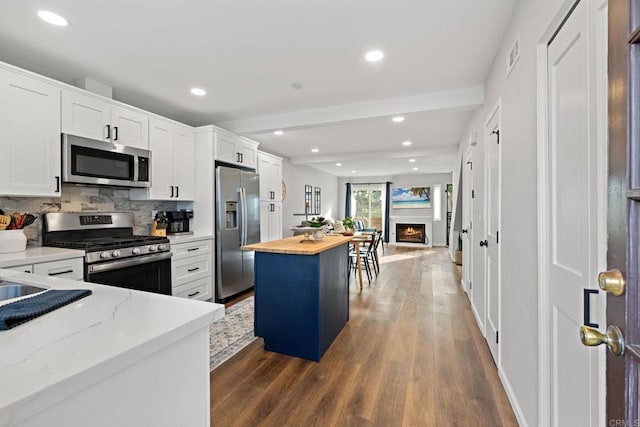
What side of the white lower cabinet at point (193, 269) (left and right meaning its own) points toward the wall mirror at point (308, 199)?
left

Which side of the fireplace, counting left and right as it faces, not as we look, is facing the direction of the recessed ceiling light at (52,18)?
front

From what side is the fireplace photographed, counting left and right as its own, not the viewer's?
front

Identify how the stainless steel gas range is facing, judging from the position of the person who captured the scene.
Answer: facing the viewer and to the right of the viewer

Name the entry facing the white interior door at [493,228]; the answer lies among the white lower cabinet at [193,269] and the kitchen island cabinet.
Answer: the white lower cabinet
